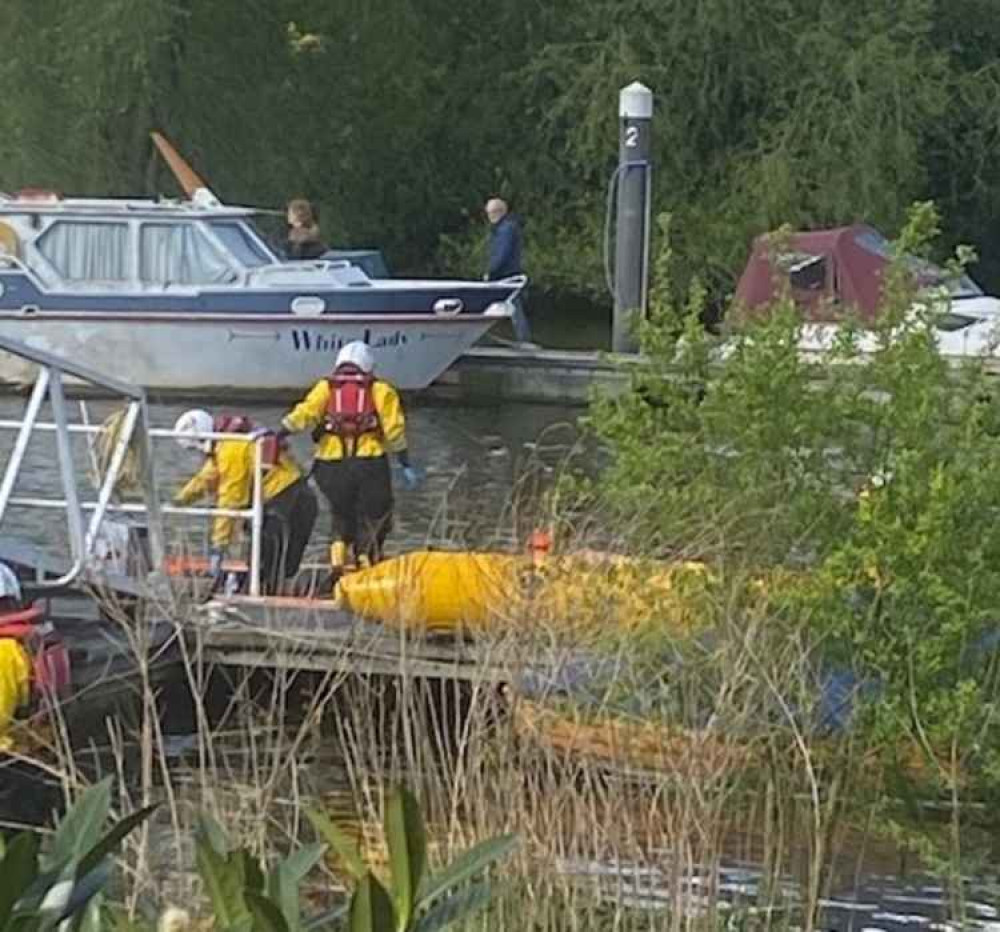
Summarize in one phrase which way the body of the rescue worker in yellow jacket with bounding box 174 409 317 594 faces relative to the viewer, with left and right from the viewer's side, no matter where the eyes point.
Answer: facing to the left of the viewer

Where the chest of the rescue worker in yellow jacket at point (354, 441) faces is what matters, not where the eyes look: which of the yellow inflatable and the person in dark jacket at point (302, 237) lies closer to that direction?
the person in dark jacket

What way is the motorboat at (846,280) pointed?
to the viewer's right

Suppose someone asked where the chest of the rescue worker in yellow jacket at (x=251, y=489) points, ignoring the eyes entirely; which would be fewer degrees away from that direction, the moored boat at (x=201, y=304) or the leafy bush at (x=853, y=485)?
the moored boat

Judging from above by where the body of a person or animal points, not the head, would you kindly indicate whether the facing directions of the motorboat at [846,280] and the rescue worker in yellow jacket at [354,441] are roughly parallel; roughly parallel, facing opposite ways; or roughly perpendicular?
roughly perpendicular

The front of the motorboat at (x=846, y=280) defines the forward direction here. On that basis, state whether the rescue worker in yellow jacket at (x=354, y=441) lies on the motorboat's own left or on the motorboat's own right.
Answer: on the motorboat's own right

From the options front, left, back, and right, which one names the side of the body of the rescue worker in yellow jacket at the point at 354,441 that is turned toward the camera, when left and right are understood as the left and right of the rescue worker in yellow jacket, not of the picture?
back

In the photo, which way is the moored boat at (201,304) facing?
to the viewer's right

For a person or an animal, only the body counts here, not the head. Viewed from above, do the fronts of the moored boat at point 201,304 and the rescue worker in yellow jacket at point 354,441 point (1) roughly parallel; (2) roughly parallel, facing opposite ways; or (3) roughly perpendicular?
roughly perpendicular

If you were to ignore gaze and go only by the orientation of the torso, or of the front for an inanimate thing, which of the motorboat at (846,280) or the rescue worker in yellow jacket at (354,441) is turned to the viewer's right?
the motorboat
